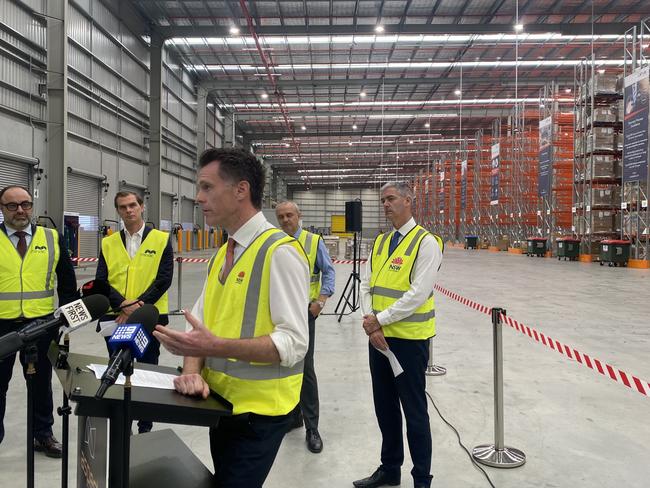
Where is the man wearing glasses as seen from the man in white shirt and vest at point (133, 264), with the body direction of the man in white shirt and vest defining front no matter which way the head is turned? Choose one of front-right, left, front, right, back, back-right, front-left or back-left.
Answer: right

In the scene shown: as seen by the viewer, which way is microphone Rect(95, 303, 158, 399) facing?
to the viewer's right

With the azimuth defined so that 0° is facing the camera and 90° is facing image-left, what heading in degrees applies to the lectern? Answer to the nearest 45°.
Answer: approximately 45°

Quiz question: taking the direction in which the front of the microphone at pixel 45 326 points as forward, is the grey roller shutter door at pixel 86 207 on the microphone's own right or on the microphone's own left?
on the microphone's own left

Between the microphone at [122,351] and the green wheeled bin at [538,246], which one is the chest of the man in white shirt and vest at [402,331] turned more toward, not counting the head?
the microphone

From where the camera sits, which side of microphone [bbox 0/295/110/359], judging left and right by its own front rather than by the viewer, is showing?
right

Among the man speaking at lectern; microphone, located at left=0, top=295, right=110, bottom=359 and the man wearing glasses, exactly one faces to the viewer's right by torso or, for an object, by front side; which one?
the microphone

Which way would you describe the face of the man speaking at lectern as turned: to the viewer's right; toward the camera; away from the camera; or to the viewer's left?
to the viewer's left

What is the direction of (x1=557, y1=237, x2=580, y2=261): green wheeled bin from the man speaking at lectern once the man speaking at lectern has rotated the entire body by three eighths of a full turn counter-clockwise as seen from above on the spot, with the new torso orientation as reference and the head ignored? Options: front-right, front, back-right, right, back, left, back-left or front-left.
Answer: front-left

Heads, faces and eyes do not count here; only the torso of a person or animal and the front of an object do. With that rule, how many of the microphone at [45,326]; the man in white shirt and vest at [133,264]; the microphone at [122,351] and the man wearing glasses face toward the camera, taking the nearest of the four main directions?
2

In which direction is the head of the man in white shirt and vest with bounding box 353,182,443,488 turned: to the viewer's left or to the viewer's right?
to the viewer's left

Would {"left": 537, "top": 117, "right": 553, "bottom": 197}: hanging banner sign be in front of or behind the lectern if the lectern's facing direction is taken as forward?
behind
